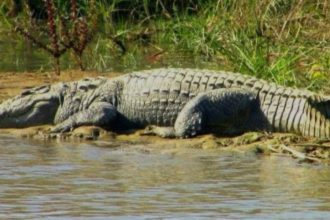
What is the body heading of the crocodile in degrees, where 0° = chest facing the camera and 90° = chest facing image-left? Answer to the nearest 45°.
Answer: approximately 90°

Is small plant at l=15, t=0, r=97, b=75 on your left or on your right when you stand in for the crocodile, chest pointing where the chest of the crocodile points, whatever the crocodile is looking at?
on your right
